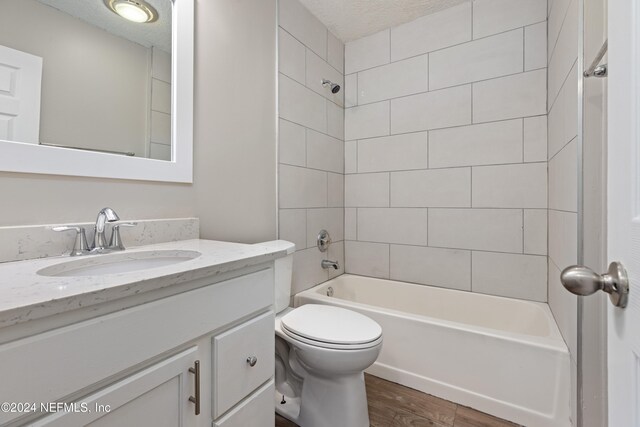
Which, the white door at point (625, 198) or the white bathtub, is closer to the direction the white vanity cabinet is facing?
the white door

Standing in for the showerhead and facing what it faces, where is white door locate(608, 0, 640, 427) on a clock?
The white door is roughly at 1 o'clock from the showerhead.

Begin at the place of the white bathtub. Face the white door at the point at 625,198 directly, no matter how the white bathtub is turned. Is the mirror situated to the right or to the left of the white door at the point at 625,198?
right

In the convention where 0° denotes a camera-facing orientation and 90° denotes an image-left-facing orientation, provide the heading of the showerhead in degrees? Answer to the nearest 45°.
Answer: approximately 315°

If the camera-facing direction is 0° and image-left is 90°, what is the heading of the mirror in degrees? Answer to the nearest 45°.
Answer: approximately 315°
